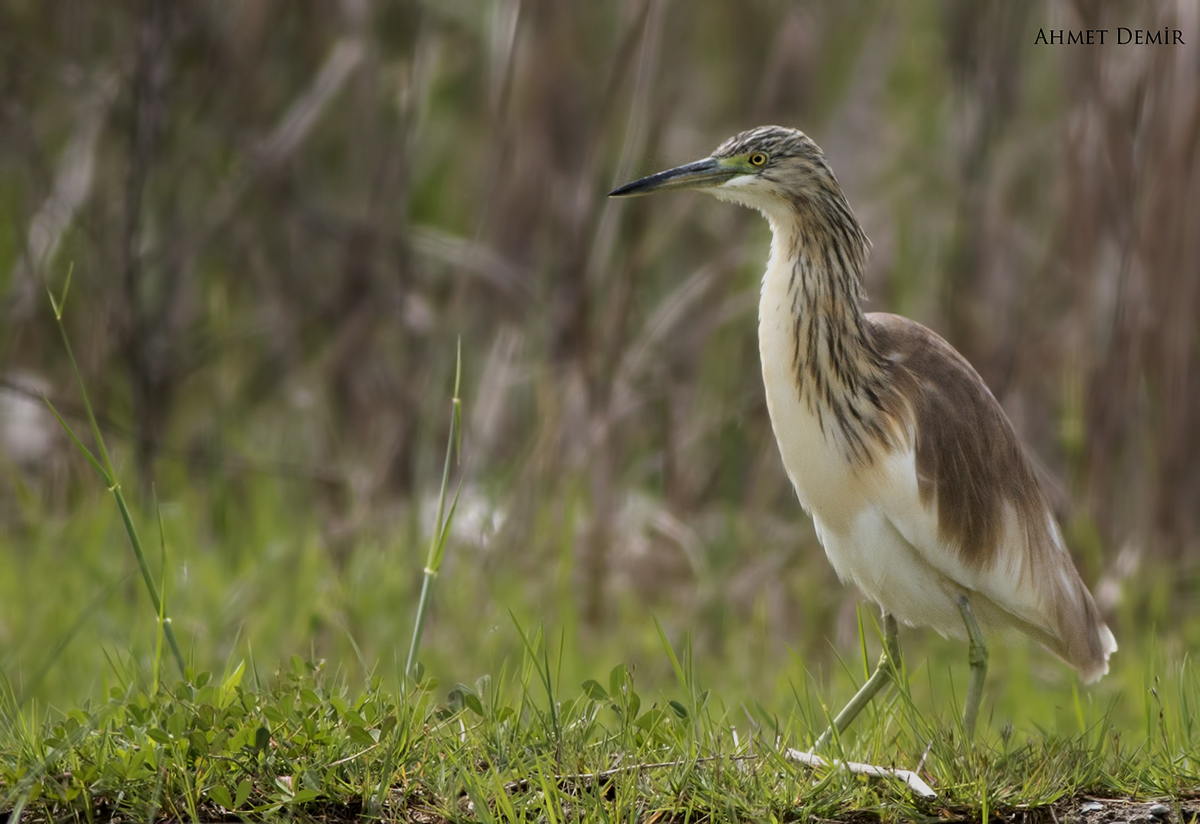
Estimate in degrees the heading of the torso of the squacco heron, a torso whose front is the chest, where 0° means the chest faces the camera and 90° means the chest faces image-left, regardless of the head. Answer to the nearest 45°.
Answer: approximately 90°
